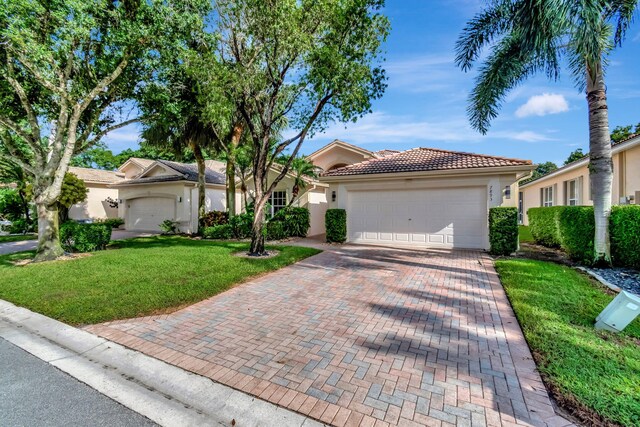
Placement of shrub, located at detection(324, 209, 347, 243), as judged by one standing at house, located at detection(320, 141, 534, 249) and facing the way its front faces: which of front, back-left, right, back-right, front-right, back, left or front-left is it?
right

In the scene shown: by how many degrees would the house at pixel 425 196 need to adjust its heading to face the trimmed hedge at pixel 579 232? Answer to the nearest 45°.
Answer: approximately 45° to its left

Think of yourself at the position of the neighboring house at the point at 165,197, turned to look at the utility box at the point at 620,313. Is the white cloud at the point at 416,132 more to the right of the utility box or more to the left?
left

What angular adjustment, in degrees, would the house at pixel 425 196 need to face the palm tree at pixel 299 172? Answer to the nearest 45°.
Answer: approximately 90° to its right

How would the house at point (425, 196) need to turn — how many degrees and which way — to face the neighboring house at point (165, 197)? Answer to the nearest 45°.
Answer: approximately 90° to its right

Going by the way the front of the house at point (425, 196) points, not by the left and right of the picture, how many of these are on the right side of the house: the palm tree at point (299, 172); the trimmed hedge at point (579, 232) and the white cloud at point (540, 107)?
1

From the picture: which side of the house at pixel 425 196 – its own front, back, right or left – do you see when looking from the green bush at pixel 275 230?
right

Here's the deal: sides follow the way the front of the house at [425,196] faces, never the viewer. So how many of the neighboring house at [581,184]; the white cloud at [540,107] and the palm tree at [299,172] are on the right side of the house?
1

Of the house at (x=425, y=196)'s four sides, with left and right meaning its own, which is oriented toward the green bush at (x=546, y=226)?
left

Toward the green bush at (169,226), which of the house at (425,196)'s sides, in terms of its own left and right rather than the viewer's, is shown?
right

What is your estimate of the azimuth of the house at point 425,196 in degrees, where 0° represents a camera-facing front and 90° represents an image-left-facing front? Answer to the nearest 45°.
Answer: approximately 0°

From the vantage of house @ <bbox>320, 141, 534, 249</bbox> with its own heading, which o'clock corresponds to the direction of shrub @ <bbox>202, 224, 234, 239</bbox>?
The shrub is roughly at 3 o'clock from the house.

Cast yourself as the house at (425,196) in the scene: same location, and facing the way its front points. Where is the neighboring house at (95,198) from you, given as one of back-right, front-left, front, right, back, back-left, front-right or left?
right
